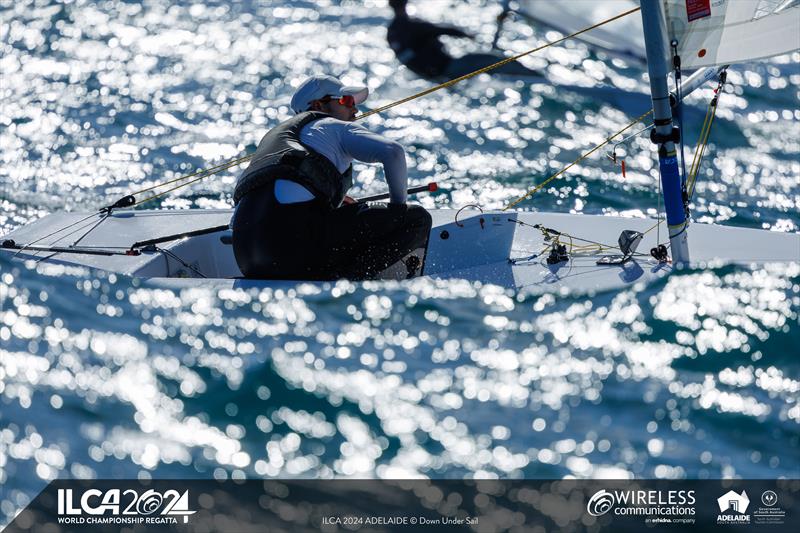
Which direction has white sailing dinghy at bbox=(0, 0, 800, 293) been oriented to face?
to the viewer's right

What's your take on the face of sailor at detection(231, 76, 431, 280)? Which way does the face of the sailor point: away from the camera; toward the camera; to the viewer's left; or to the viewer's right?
to the viewer's right

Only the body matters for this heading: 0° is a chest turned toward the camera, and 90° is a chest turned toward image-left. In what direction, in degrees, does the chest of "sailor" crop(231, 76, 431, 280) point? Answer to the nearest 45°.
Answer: approximately 225°
